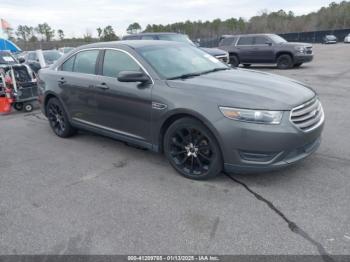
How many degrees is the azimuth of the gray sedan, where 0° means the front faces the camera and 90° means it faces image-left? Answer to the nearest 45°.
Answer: approximately 315°

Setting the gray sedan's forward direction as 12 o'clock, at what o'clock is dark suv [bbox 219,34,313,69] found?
The dark suv is roughly at 8 o'clock from the gray sedan.
